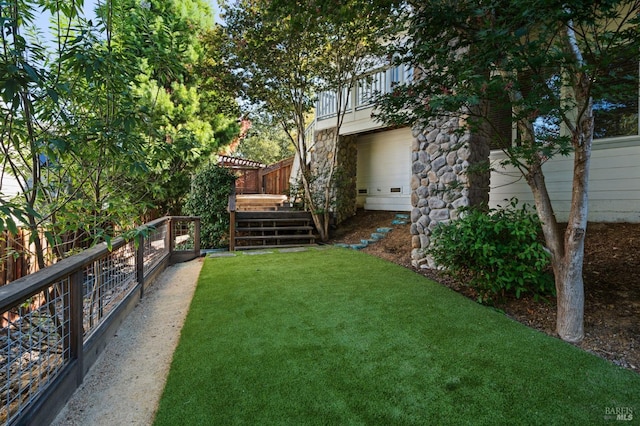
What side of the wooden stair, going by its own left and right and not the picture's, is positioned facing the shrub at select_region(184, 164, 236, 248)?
right

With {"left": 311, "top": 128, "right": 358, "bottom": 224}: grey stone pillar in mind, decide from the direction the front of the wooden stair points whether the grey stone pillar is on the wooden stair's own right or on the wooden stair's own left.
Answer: on the wooden stair's own left

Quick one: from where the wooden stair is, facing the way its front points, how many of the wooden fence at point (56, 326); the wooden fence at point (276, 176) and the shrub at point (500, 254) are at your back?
1

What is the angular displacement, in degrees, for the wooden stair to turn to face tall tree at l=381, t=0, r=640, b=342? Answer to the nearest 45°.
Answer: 0° — it already faces it

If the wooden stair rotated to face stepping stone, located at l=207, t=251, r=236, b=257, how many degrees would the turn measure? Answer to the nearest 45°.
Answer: approximately 45° to its right

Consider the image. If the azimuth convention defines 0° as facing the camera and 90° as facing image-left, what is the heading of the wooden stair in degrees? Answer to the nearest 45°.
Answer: approximately 0°

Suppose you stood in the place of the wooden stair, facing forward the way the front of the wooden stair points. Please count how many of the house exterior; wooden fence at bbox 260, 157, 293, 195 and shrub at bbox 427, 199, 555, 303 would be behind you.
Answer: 1
